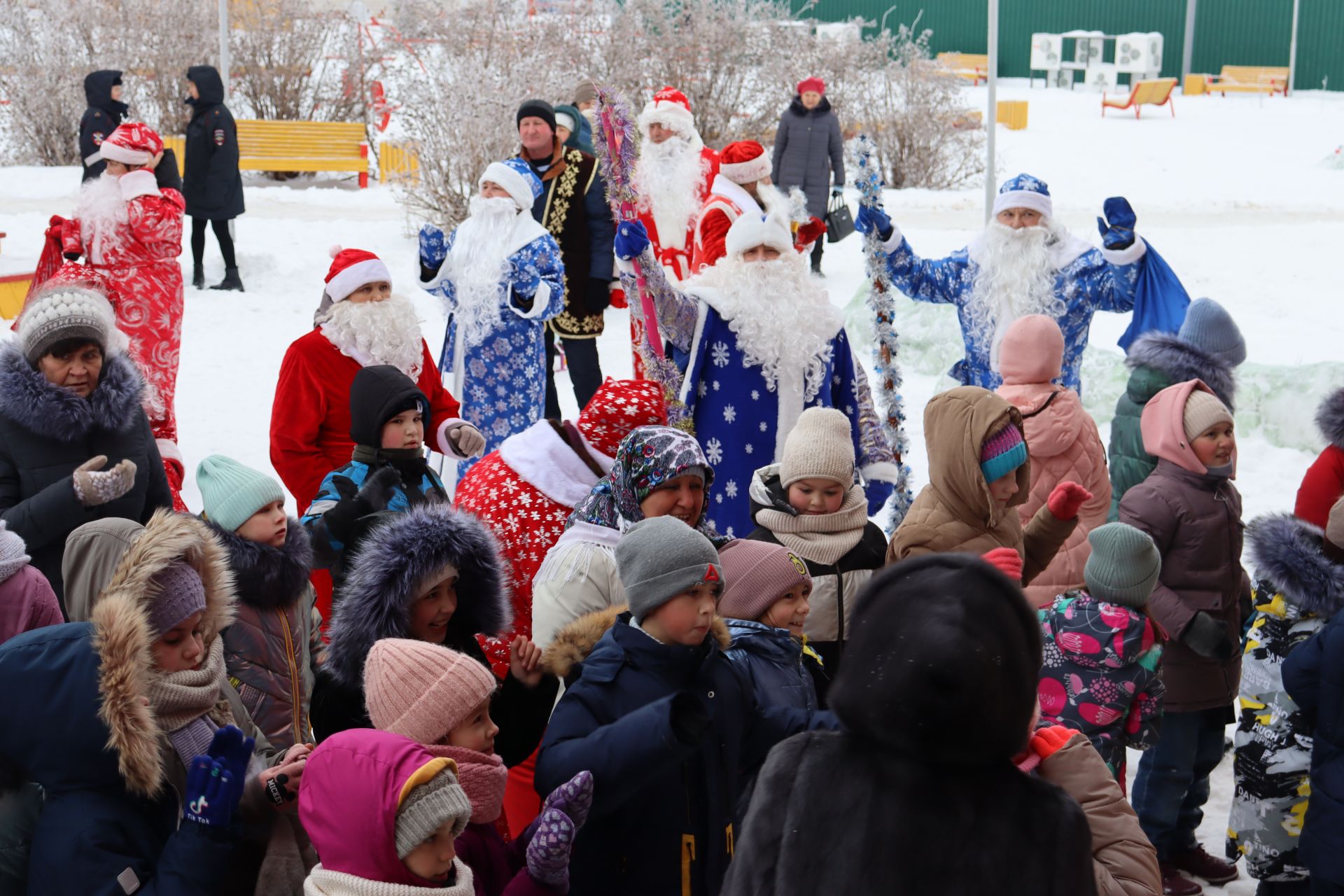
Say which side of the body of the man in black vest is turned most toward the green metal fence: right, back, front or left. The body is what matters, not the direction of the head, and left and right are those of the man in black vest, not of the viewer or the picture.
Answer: back

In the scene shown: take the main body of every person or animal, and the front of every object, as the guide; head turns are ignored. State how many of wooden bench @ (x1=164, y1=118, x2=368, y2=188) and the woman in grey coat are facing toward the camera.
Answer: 2

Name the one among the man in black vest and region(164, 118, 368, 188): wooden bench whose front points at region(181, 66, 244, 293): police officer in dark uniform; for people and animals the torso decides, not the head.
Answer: the wooden bench

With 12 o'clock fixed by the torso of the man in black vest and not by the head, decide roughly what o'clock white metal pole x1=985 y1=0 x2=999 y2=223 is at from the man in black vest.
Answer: The white metal pole is roughly at 7 o'clock from the man in black vest.

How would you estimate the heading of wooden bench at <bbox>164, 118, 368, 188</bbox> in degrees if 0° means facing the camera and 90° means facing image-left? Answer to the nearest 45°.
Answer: approximately 0°

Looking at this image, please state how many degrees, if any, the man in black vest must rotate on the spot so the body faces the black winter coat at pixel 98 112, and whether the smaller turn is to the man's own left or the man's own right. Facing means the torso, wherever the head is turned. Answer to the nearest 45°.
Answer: approximately 90° to the man's own right

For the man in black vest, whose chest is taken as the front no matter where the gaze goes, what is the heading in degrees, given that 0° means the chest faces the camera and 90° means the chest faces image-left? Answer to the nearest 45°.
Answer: approximately 45°

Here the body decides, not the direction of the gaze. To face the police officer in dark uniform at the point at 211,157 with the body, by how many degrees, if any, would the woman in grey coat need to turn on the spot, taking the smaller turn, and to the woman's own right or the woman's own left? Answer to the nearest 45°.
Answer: approximately 45° to the woman's own right
